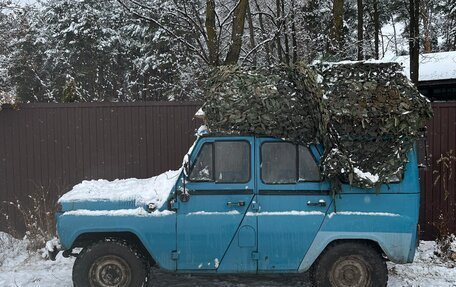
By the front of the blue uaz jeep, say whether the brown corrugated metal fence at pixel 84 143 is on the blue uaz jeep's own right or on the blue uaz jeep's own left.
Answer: on the blue uaz jeep's own right

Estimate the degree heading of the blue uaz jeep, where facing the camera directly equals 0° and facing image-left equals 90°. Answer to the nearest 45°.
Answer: approximately 90°

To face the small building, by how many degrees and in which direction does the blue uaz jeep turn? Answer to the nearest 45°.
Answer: approximately 135° to its right

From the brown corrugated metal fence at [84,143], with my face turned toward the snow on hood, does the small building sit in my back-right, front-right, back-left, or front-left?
back-left
